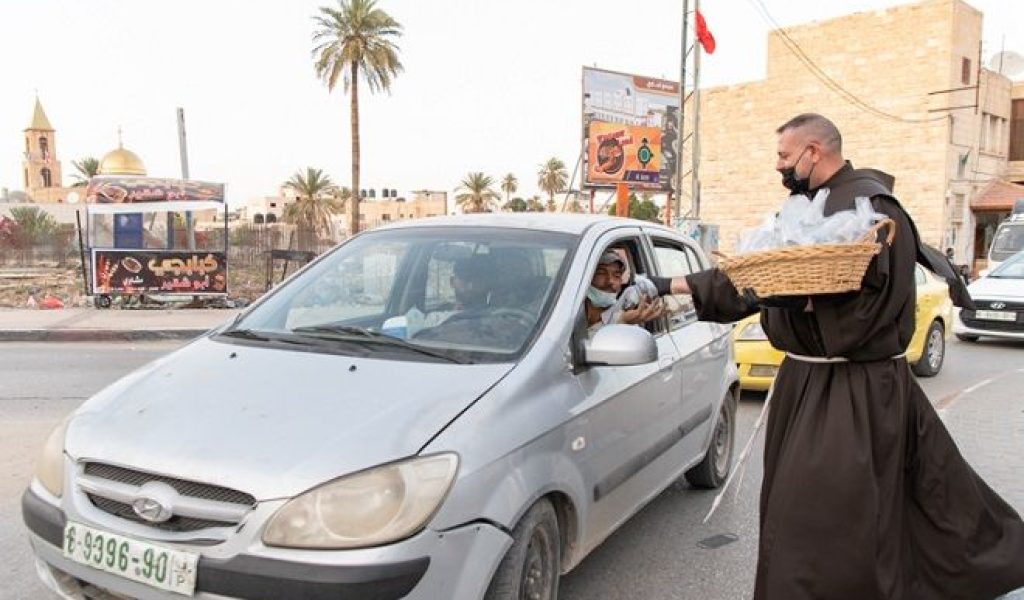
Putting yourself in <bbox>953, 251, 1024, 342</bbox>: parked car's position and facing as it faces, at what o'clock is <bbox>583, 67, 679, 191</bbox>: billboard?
The billboard is roughly at 3 o'clock from the parked car.

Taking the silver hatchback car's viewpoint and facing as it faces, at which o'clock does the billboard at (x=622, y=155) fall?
The billboard is roughly at 5 o'clock from the silver hatchback car.

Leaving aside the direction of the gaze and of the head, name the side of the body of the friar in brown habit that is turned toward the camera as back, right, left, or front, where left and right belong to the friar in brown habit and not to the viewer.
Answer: left

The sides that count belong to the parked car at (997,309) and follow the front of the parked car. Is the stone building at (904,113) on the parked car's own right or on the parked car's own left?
on the parked car's own right

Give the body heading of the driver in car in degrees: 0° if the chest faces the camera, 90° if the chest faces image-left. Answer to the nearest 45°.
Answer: approximately 315°

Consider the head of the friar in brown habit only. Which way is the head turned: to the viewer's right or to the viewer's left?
to the viewer's left

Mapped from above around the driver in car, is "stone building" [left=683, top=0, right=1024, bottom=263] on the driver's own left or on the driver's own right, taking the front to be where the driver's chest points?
on the driver's own left
